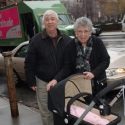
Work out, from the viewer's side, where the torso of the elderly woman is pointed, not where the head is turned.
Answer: toward the camera

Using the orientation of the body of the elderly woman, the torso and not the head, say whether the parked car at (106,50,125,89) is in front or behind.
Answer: behind

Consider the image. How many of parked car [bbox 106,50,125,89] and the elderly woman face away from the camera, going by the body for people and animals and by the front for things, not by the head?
0
